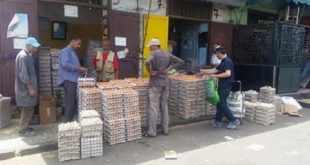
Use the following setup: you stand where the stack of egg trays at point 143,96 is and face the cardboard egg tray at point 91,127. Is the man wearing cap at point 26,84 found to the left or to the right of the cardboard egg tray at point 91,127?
right

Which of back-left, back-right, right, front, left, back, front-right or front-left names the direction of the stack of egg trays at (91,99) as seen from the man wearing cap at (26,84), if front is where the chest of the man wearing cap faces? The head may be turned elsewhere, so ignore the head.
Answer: front

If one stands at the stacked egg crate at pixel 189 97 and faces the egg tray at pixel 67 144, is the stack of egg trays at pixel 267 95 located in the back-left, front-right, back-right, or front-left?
back-left

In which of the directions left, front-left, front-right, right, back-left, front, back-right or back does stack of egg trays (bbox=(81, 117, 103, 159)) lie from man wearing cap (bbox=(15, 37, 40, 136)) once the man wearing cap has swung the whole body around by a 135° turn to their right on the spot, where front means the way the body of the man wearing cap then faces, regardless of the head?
left

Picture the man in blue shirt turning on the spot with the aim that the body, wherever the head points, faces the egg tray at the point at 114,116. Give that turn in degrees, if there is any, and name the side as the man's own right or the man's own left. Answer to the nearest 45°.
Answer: approximately 45° to the man's own right

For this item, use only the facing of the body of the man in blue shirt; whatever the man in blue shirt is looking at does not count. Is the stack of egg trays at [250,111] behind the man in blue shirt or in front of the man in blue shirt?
in front

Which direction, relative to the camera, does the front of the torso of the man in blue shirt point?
to the viewer's right

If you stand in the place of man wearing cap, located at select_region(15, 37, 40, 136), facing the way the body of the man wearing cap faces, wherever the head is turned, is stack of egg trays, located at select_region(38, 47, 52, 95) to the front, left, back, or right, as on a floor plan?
left

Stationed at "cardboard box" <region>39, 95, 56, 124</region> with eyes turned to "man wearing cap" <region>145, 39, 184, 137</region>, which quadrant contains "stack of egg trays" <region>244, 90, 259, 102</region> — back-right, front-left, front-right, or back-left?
front-left

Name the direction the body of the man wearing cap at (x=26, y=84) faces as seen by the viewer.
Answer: to the viewer's right
